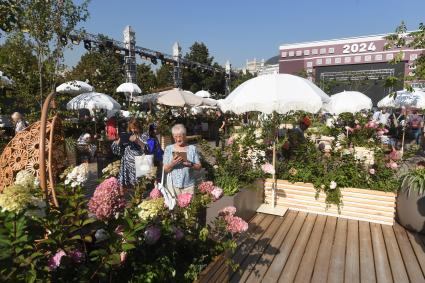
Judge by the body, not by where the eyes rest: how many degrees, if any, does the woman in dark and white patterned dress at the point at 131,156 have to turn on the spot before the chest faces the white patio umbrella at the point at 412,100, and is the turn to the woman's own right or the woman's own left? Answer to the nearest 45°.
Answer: approximately 90° to the woman's own left

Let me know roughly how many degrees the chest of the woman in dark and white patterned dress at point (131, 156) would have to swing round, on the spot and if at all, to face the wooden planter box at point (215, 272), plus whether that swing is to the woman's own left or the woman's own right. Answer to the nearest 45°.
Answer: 0° — they already face it

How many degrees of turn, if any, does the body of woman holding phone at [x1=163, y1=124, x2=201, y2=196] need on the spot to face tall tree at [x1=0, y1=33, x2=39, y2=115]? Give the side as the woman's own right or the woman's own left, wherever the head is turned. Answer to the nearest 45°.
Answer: approximately 135° to the woman's own right

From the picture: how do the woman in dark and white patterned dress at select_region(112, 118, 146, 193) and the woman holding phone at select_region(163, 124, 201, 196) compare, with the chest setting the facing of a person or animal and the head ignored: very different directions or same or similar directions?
same or similar directions

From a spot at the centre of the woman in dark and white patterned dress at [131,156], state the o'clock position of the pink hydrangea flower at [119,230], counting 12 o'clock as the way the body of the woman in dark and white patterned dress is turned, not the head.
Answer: The pink hydrangea flower is roughly at 12 o'clock from the woman in dark and white patterned dress.

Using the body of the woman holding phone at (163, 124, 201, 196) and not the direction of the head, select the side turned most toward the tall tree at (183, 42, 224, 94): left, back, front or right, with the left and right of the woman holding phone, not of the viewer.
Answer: back

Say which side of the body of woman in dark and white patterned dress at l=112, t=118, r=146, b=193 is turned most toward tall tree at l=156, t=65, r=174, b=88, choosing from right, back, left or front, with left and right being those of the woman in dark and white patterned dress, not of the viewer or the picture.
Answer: back

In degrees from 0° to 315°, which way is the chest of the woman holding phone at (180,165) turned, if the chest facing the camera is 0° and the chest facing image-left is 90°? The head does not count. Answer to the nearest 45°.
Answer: approximately 0°

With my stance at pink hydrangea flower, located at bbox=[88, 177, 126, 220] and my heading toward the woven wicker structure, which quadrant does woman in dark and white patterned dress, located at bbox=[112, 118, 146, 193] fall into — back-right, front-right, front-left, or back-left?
front-right

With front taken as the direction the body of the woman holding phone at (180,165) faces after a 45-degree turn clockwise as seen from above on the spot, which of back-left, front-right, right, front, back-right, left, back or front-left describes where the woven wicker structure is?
front

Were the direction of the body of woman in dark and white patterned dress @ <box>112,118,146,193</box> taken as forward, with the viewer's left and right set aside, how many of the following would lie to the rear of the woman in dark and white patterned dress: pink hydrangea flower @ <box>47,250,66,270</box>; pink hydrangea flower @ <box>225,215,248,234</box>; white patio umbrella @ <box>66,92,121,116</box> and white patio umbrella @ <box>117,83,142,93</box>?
2

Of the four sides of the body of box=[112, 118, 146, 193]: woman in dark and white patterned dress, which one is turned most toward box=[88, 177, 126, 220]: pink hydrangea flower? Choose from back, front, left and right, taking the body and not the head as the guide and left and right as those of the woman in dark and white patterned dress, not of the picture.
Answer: front

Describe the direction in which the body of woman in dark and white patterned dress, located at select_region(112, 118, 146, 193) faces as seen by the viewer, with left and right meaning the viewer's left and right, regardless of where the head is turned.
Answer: facing the viewer

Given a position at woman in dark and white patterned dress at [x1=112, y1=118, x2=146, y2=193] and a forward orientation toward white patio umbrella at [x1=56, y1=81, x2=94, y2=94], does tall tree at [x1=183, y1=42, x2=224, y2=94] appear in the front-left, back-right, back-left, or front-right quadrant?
front-right

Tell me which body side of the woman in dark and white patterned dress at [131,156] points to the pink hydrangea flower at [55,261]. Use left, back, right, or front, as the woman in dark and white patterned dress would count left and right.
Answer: front
